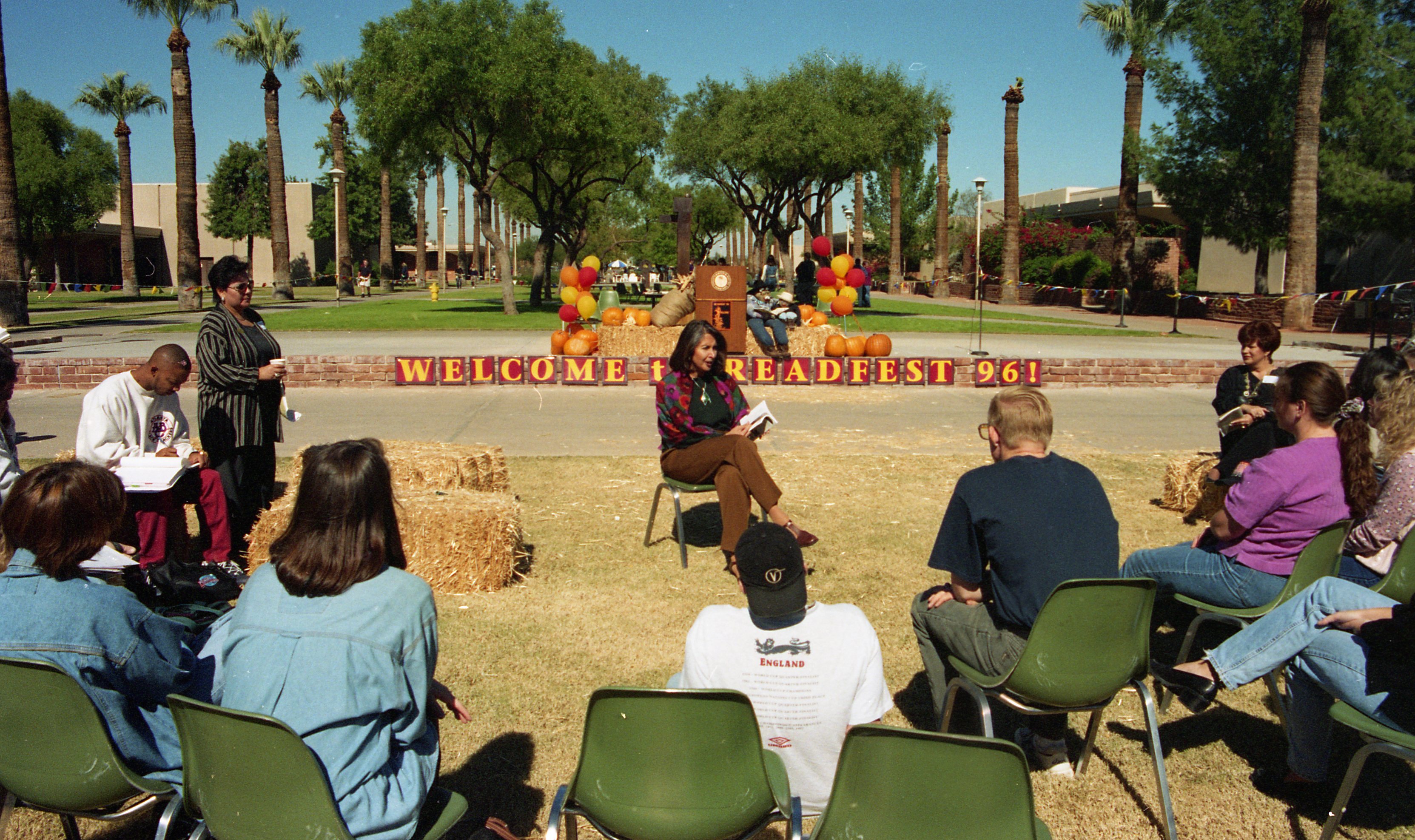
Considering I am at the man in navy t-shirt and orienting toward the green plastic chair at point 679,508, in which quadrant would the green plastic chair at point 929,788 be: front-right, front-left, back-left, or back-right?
back-left

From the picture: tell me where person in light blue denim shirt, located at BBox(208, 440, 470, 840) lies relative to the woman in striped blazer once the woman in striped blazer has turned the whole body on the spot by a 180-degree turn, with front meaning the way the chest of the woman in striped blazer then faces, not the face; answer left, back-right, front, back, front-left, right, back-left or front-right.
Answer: back-left

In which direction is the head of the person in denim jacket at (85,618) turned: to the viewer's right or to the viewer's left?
to the viewer's right

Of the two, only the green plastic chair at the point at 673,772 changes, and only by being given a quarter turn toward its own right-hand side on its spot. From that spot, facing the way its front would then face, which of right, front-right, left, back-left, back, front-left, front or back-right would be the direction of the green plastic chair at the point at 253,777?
back

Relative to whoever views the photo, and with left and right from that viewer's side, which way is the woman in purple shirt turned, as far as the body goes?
facing away from the viewer and to the left of the viewer

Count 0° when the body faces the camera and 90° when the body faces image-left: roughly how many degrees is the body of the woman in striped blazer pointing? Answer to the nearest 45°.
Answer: approximately 315°

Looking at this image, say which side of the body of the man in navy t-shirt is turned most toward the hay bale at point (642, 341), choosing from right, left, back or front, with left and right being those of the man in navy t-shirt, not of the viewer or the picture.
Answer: front

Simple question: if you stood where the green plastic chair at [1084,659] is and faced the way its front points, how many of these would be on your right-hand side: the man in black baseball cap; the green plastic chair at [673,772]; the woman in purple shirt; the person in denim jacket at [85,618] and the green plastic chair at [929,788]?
1

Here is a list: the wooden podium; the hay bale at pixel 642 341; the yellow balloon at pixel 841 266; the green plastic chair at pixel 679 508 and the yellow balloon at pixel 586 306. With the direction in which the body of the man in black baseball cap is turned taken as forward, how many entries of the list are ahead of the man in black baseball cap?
5

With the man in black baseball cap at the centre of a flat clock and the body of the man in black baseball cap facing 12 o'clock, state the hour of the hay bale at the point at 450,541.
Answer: The hay bale is roughly at 11 o'clock from the man in black baseball cap.

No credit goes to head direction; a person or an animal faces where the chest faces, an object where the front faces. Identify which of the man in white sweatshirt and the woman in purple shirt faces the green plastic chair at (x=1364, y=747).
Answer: the man in white sweatshirt

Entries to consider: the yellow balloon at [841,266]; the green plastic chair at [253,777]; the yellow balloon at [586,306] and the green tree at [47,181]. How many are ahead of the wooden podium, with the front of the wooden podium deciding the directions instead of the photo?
1

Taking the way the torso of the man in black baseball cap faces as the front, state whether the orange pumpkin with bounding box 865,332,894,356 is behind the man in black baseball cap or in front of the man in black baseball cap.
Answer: in front

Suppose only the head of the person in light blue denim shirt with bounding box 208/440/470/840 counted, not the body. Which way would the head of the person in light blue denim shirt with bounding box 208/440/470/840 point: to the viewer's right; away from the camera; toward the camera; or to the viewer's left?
away from the camera

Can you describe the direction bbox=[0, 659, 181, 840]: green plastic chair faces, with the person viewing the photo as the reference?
facing away from the viewer and to the right of the viewer

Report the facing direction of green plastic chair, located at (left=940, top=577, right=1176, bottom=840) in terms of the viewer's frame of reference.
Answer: facing away from the viewer and to the left of the viewer

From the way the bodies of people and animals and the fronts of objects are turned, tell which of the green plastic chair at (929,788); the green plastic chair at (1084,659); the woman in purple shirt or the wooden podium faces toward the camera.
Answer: the wooden podium

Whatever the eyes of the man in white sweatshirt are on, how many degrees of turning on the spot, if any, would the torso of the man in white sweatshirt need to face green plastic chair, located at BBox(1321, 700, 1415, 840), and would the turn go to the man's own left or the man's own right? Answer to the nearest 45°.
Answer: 0° — they already face it

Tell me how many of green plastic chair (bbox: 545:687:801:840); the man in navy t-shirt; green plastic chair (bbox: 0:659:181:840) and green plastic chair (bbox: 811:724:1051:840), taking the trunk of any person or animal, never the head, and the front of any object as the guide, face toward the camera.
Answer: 0

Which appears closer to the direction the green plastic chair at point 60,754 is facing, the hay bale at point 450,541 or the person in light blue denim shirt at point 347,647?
the hay bale

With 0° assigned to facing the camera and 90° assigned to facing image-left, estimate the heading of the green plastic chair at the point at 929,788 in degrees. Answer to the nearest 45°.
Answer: approximately 180°
